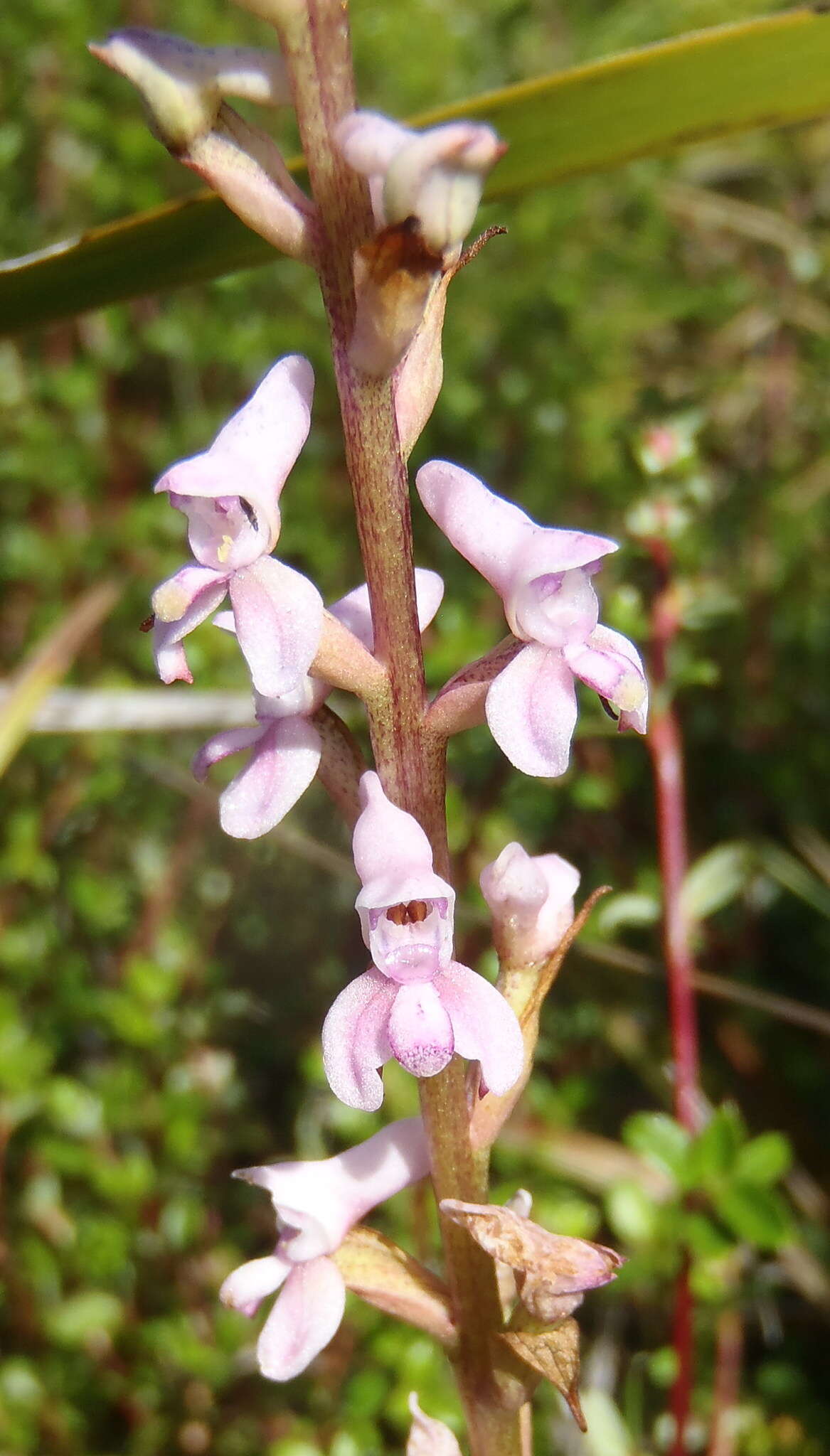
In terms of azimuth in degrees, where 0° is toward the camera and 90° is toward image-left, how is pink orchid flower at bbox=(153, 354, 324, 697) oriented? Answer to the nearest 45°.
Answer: approximately 45°

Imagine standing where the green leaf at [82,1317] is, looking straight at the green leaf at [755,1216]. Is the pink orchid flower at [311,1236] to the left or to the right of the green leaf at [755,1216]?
right

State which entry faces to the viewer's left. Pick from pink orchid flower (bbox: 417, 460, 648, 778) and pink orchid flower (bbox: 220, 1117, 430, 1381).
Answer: pink orchid flower (bbox: 220, 1117, 430, 1381)

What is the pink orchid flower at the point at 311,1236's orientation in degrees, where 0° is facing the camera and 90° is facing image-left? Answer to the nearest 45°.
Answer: approximately 90°

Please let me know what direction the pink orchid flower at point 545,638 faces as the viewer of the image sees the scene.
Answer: facing the viewer and to the right of the viewer

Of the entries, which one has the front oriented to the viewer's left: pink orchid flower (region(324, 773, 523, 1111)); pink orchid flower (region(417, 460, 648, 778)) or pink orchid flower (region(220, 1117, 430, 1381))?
pink orchid flower (region(220, 1117, 430, 1381))

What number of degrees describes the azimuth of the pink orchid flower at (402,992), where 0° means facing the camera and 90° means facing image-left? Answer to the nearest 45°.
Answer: approximately 0°

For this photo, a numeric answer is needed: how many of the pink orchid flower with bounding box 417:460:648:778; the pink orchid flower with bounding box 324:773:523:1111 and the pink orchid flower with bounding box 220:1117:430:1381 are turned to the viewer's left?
1

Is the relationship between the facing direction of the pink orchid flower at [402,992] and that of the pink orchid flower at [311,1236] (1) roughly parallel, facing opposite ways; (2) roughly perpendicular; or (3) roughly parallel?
roughly perpendicular
